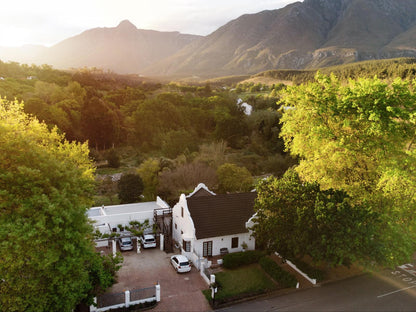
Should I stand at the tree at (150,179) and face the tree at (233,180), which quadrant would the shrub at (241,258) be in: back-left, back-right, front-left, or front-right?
front-right

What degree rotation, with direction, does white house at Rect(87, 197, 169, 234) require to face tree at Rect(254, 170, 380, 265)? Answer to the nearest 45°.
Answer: approximately 45° to its left

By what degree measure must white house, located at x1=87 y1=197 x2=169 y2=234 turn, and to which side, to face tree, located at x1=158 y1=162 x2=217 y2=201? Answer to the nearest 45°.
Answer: approximately 135° to its left

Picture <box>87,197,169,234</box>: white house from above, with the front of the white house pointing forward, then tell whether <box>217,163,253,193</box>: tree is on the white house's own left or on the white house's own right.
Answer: on the white house's own left

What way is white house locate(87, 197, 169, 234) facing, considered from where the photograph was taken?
facing the viewer

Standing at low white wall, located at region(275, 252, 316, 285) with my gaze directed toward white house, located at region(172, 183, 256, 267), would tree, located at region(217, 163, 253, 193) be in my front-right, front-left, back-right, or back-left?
front-right

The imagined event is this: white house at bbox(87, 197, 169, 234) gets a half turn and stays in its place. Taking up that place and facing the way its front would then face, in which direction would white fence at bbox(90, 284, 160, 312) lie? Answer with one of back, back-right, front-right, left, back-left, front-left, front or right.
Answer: back
